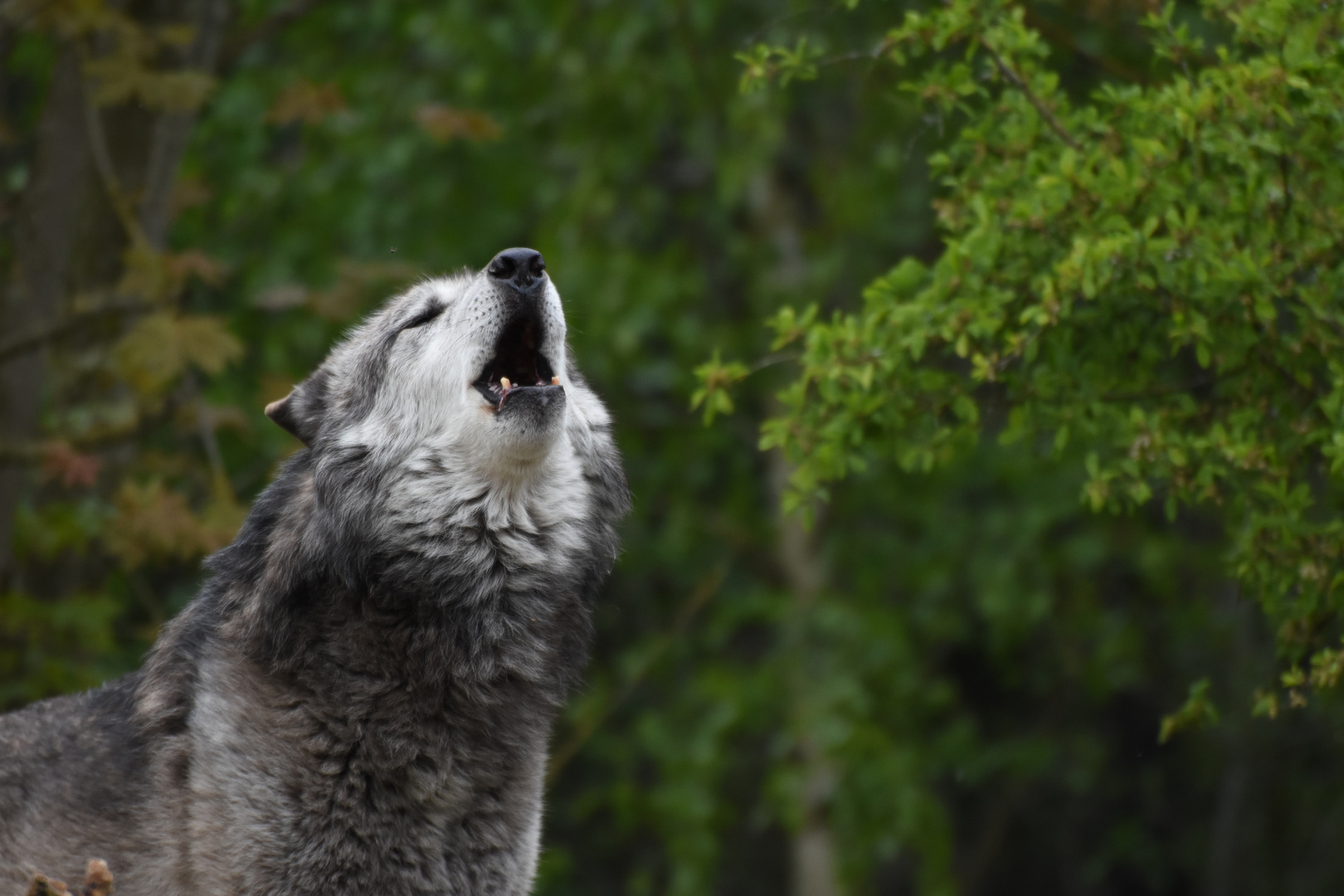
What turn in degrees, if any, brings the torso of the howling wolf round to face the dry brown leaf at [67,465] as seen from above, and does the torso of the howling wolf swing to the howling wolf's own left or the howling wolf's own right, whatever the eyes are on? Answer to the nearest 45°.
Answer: approximately 180°

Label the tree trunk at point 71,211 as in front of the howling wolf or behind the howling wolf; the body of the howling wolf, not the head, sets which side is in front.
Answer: behind

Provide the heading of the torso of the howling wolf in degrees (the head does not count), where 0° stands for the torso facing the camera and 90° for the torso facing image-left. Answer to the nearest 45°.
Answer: approximately 315°

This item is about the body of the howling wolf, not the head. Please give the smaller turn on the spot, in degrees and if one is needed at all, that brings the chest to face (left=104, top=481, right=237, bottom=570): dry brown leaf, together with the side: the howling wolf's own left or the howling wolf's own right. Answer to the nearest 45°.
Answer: approximately 135° to the howling wolf's own left
